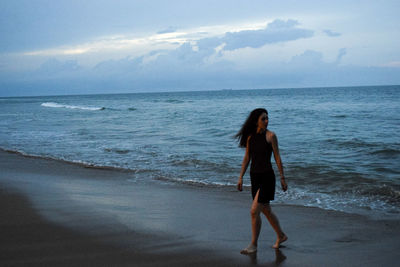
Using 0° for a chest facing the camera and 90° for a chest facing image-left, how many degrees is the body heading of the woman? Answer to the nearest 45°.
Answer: approximately 45°
